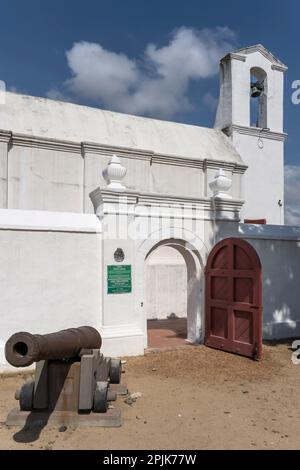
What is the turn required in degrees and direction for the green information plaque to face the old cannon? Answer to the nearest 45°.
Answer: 0° — it already faces it

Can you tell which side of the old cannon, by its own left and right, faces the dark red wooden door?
back

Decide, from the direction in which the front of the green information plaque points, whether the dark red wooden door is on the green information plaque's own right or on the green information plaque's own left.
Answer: on the green information plaque's own left

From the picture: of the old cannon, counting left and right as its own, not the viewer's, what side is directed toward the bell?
back

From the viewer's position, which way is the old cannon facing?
facing the viewer and to the left of the viewer

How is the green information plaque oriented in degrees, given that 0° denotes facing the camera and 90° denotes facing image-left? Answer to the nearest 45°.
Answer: approximately 0°

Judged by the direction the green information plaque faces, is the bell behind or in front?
behind

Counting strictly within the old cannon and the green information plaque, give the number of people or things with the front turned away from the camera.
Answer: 0
